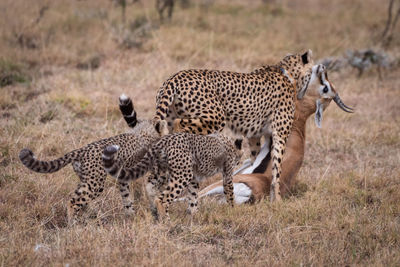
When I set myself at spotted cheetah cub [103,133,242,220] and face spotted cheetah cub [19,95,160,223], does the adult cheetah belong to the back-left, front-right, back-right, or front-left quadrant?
back-right

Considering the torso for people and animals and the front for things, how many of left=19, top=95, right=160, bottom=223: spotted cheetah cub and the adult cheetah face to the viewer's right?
2

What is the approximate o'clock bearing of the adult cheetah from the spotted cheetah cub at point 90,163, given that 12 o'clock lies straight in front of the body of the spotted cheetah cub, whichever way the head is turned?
The adult cheetah is roughly at 11 o'clock from the spotted cheetah cub.

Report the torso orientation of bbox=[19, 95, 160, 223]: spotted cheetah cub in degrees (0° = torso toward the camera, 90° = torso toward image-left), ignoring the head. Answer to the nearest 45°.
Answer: approximately 270°

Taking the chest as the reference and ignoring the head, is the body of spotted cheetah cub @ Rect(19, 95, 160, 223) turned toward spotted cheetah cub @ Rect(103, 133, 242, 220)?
yes

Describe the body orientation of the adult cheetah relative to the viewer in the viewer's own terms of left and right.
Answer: facing to the right of the viewer

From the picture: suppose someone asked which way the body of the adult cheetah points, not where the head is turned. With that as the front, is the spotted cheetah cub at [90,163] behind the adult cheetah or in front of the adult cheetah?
behind
